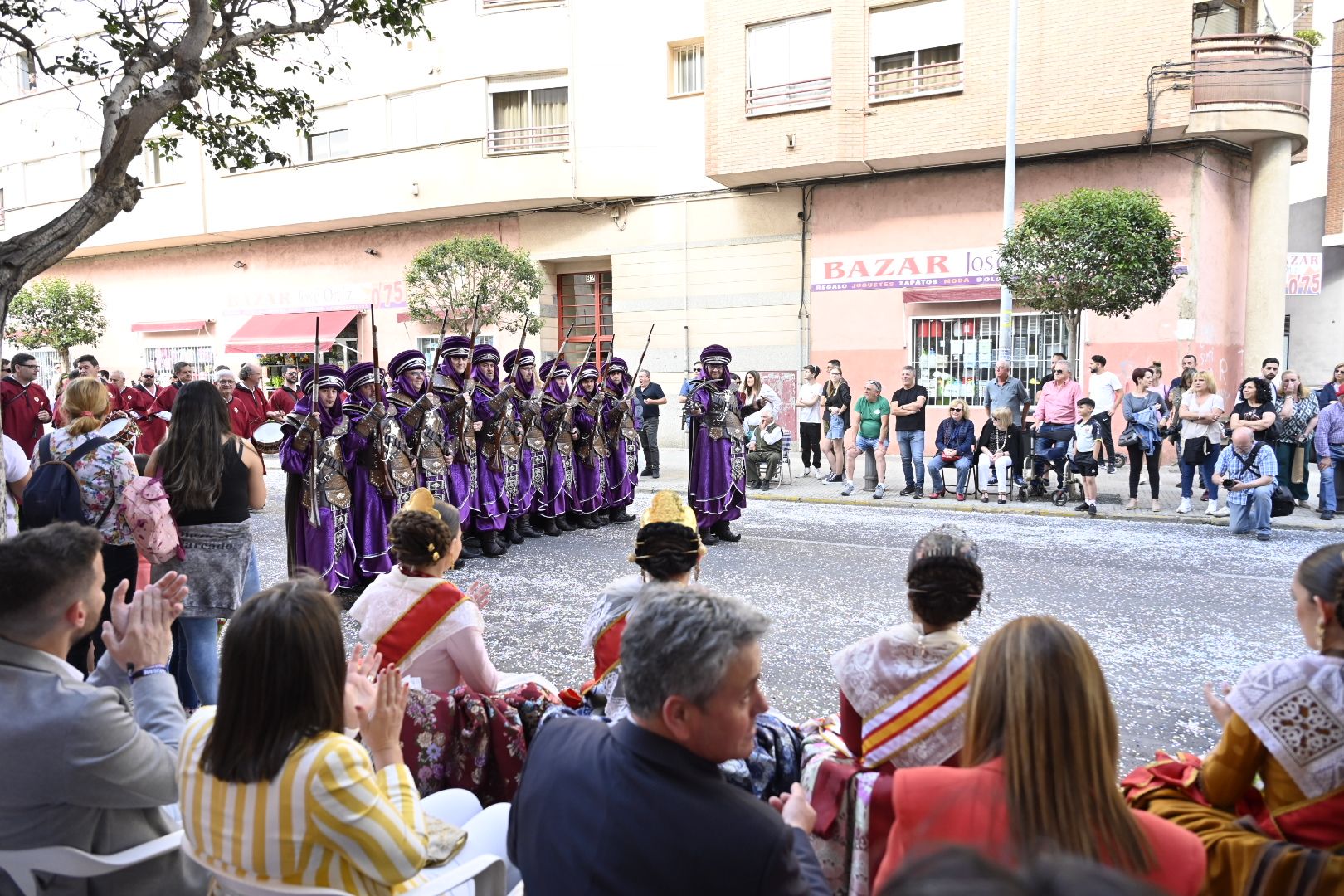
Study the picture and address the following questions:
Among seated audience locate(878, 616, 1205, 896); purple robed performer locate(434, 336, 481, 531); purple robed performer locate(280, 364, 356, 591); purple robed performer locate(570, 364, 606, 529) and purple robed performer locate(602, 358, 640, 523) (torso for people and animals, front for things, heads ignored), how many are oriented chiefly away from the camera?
1

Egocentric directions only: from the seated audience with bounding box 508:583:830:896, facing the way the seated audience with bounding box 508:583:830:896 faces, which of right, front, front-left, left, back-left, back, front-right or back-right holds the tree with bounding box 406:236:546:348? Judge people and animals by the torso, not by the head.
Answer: front-left

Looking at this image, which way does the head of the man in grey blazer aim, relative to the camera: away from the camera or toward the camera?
away from the camera

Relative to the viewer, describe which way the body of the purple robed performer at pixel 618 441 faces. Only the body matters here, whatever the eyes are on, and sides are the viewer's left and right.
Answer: facing the viewer and to the right of the viewer

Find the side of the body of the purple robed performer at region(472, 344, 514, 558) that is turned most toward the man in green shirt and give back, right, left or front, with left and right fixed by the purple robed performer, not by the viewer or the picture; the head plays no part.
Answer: left

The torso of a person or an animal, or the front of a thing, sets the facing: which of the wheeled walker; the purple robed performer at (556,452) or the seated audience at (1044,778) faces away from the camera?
the seated audience

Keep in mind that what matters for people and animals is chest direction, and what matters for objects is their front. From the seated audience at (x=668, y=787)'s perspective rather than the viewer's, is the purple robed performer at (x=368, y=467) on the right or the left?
on their left

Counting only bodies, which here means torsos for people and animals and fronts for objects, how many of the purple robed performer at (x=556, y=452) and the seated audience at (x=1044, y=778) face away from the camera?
1

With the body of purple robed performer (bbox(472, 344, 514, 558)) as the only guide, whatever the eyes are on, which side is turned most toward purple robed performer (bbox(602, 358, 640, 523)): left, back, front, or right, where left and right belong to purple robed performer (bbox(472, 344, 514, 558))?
left

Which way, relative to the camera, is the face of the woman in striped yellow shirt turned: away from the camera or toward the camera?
away from the camera

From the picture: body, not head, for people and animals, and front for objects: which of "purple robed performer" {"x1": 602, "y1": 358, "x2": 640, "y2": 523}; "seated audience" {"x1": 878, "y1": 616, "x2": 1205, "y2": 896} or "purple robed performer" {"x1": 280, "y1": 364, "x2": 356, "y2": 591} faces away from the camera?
the seated audience

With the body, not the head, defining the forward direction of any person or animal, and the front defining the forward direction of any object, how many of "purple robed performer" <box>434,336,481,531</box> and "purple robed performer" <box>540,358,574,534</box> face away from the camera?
0

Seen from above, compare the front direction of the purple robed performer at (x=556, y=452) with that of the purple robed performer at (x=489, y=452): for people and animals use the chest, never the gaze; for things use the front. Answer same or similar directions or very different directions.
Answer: same or similar directions

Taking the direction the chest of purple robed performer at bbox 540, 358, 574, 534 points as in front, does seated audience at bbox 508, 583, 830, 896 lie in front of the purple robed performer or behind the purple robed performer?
in front

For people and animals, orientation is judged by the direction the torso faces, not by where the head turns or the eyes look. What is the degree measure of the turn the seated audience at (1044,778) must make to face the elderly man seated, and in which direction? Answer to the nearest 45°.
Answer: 0° — they already face them

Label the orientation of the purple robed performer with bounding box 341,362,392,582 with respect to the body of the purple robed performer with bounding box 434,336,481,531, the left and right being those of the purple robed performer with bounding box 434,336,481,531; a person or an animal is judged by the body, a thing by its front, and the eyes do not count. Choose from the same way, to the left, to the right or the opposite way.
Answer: the same way

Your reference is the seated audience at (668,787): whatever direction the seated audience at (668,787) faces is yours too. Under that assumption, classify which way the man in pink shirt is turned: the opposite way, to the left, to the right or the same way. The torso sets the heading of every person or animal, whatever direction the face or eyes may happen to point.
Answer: the opposite way

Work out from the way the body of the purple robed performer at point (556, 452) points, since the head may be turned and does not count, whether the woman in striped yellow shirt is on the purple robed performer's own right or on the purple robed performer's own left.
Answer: on the purple robed performer's own right
